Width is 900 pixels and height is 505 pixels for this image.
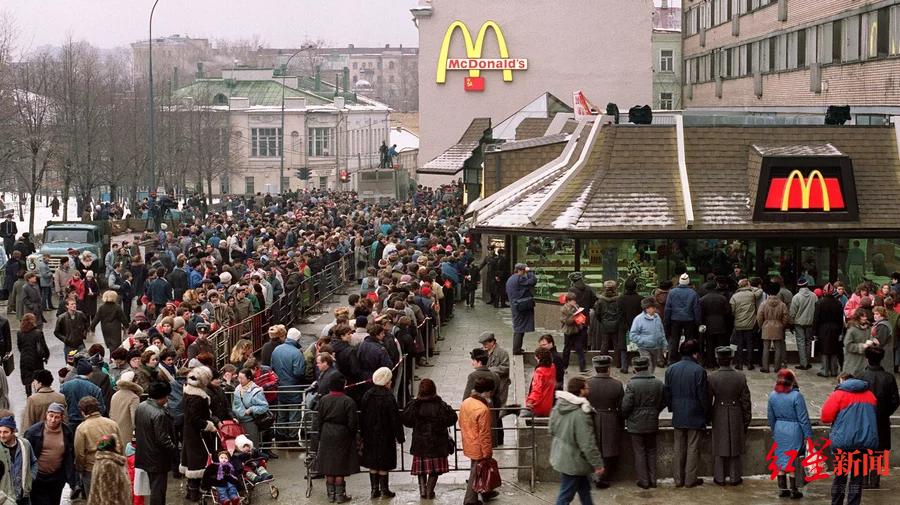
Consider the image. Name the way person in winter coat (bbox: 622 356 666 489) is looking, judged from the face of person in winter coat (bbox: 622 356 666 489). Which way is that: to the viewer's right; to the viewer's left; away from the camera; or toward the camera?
away from the camera

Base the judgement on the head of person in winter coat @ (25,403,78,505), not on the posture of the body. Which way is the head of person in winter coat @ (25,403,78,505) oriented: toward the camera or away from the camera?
toward the camera

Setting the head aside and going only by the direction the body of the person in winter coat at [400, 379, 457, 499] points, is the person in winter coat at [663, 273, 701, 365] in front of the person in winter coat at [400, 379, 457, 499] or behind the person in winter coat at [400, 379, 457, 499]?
in front

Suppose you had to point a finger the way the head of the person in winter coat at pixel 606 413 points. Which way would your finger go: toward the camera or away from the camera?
away from the camera

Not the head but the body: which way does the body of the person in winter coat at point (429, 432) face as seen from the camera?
away from the camera

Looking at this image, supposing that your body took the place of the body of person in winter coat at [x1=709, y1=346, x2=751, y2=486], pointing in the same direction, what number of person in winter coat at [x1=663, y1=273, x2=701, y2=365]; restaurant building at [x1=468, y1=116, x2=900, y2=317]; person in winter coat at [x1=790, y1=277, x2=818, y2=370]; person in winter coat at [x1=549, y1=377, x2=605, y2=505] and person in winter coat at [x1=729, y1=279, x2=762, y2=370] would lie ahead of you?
4

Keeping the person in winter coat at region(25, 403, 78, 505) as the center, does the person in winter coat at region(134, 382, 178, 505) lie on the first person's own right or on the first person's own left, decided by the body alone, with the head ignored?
on the first person's own left

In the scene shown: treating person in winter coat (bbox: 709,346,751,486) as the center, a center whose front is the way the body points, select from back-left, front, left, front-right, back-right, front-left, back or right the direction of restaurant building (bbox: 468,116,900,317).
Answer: front

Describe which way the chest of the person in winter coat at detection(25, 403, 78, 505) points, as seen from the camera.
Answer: toward the camera

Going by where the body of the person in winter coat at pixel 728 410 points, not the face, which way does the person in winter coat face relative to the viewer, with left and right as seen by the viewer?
facing away from the viewer

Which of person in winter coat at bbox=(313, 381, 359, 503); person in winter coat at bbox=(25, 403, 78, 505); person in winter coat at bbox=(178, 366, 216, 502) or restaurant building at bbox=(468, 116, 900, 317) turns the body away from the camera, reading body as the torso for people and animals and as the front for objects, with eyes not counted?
person in winter coat at bbox=(313, 381, 359, 503)
